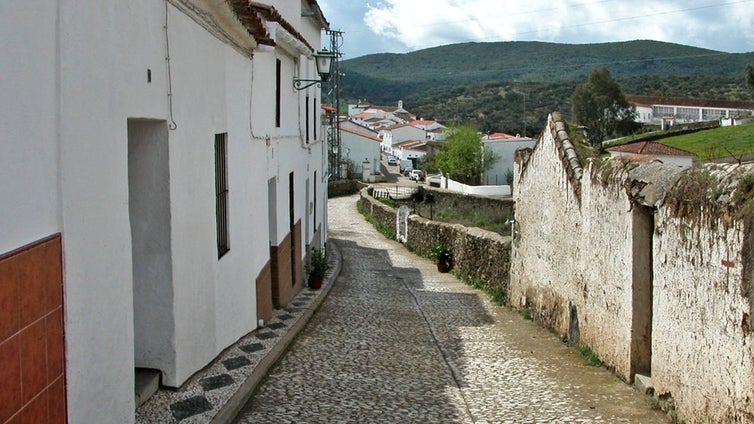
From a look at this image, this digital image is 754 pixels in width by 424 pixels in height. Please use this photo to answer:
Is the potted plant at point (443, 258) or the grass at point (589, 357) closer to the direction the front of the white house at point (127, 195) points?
the grass

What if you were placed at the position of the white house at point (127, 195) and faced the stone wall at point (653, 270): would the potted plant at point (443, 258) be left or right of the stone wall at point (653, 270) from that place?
left

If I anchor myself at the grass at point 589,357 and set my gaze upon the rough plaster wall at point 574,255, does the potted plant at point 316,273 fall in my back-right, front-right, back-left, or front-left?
front-left

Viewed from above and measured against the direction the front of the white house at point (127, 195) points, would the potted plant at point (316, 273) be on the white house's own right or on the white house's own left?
on the white house's own left

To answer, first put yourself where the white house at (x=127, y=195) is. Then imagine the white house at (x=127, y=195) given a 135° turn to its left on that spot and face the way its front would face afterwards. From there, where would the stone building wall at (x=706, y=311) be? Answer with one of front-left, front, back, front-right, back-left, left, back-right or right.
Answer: right

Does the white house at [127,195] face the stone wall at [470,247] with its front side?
no

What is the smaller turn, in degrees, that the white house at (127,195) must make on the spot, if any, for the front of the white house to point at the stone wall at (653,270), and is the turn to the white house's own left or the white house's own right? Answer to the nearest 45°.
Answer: approximately 45° to the white house's own left

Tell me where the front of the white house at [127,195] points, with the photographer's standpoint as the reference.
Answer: facing the viewer and to the right of the viewer

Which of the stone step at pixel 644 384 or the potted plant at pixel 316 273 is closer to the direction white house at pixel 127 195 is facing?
the stone step

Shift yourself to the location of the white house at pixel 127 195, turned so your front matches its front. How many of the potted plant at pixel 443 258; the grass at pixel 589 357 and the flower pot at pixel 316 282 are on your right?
0

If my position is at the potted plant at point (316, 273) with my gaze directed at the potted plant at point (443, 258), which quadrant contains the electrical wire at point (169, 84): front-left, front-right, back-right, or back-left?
back-right
